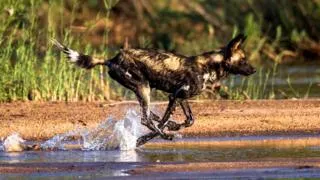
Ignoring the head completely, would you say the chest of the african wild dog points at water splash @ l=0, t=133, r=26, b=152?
no

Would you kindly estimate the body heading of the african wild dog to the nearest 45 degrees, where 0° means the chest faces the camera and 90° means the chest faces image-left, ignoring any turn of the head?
approximately 270°
